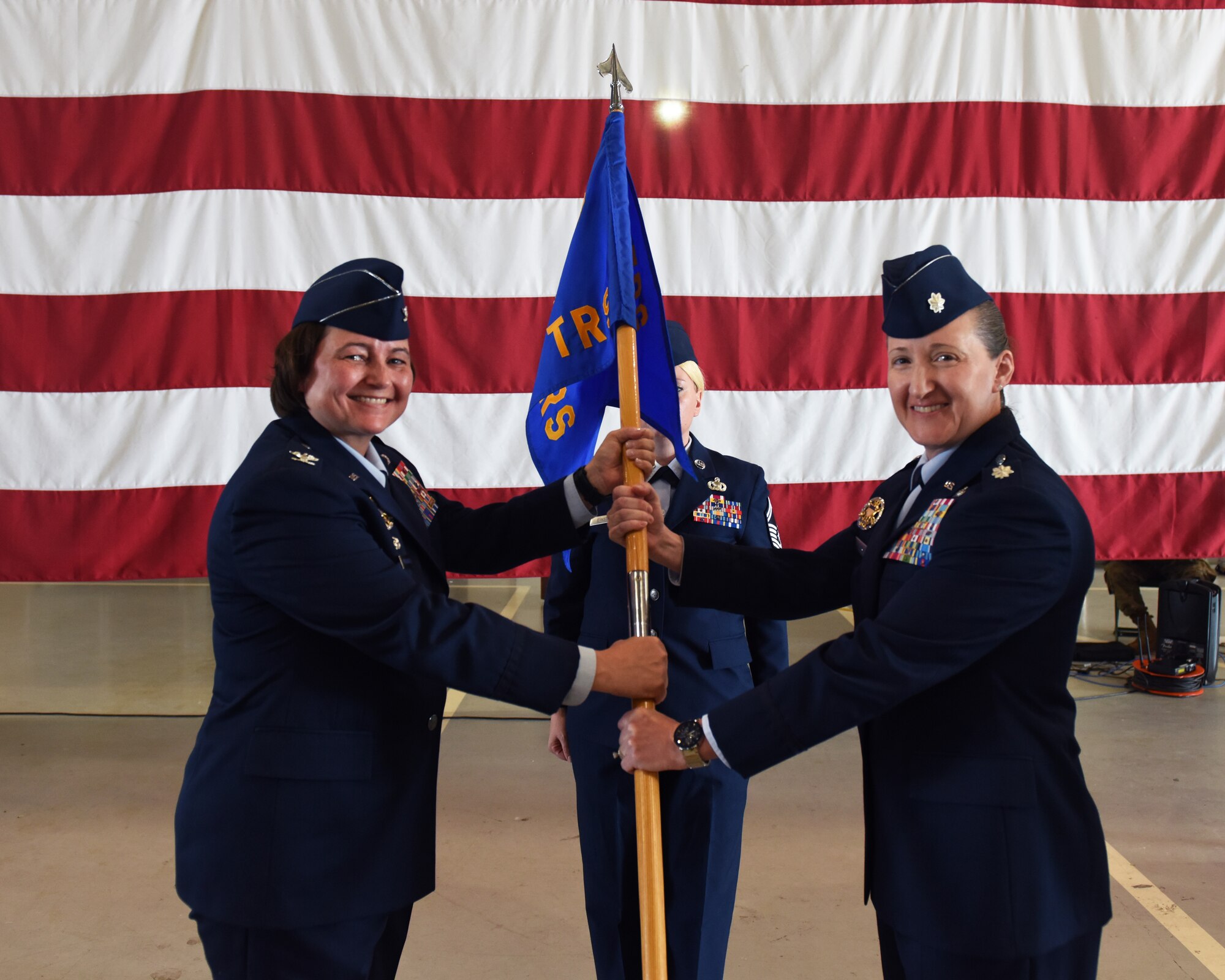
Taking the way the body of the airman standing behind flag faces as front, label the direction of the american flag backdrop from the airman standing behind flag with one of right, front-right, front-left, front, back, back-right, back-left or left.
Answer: back

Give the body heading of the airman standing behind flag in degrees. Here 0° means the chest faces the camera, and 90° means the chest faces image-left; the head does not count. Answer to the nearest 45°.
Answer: approximately 0°

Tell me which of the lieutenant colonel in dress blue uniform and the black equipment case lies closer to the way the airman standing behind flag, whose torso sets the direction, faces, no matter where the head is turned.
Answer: the lieutenant colonel in dress blue uniform

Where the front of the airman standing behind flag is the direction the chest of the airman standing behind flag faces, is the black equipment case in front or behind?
behind

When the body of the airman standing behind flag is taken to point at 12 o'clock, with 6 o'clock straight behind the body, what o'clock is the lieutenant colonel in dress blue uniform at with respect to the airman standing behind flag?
The lieutenant colonel in dress blue uniform is roughly at 11 o'clock from the airman standing behind flag.

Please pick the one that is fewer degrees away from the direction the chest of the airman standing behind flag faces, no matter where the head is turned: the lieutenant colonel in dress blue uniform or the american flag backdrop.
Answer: the lieutenant colonel in dress blue uniform

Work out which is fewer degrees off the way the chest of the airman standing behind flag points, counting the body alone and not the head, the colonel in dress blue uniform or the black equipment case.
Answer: the colonel in dress blue uniform

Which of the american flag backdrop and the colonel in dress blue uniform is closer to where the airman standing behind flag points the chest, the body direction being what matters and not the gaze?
the colonel in dress blue uniform
